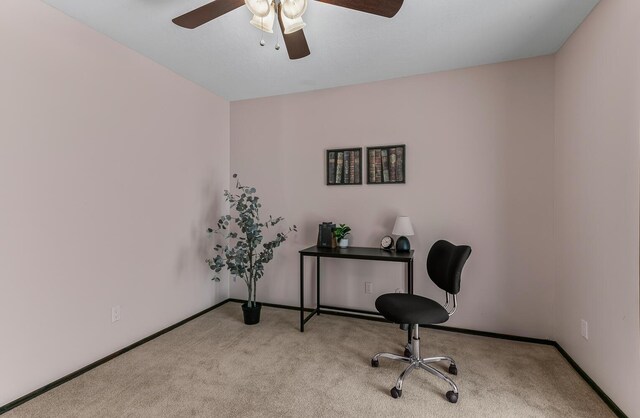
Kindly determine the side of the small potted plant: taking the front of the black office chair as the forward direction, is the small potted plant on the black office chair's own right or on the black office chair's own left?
on the black office chair's own right

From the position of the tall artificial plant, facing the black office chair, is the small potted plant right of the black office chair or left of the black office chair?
left

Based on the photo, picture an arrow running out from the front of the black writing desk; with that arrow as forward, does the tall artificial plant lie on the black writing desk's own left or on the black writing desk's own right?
on the black writing desk's own right

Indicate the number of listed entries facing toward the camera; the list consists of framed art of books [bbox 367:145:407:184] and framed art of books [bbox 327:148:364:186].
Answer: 2

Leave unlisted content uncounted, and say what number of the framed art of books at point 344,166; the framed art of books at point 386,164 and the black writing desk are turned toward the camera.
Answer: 3

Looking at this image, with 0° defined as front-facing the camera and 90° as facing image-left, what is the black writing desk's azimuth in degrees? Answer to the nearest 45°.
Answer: approximately 0°

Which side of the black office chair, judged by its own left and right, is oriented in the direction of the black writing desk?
right

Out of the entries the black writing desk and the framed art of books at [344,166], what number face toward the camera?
2

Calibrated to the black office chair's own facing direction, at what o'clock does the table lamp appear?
The table lamp is roughly at 4 o'clock from the black office chair.
